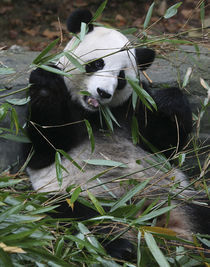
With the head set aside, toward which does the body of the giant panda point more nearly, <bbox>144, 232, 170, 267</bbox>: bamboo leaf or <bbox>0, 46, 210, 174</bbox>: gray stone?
the bamboo leaf

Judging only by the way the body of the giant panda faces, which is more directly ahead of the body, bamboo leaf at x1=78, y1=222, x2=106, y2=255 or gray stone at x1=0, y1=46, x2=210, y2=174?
the bamboo leaf

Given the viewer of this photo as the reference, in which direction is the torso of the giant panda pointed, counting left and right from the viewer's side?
facing the viewer

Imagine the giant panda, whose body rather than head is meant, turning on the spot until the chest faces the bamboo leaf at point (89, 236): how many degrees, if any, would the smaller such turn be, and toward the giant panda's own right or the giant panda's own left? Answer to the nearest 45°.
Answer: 0° — it already faces it

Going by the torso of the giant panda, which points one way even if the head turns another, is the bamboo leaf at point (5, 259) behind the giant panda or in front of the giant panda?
in front

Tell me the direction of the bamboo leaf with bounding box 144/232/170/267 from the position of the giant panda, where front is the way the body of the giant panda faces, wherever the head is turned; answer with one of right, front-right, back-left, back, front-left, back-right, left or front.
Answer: front
